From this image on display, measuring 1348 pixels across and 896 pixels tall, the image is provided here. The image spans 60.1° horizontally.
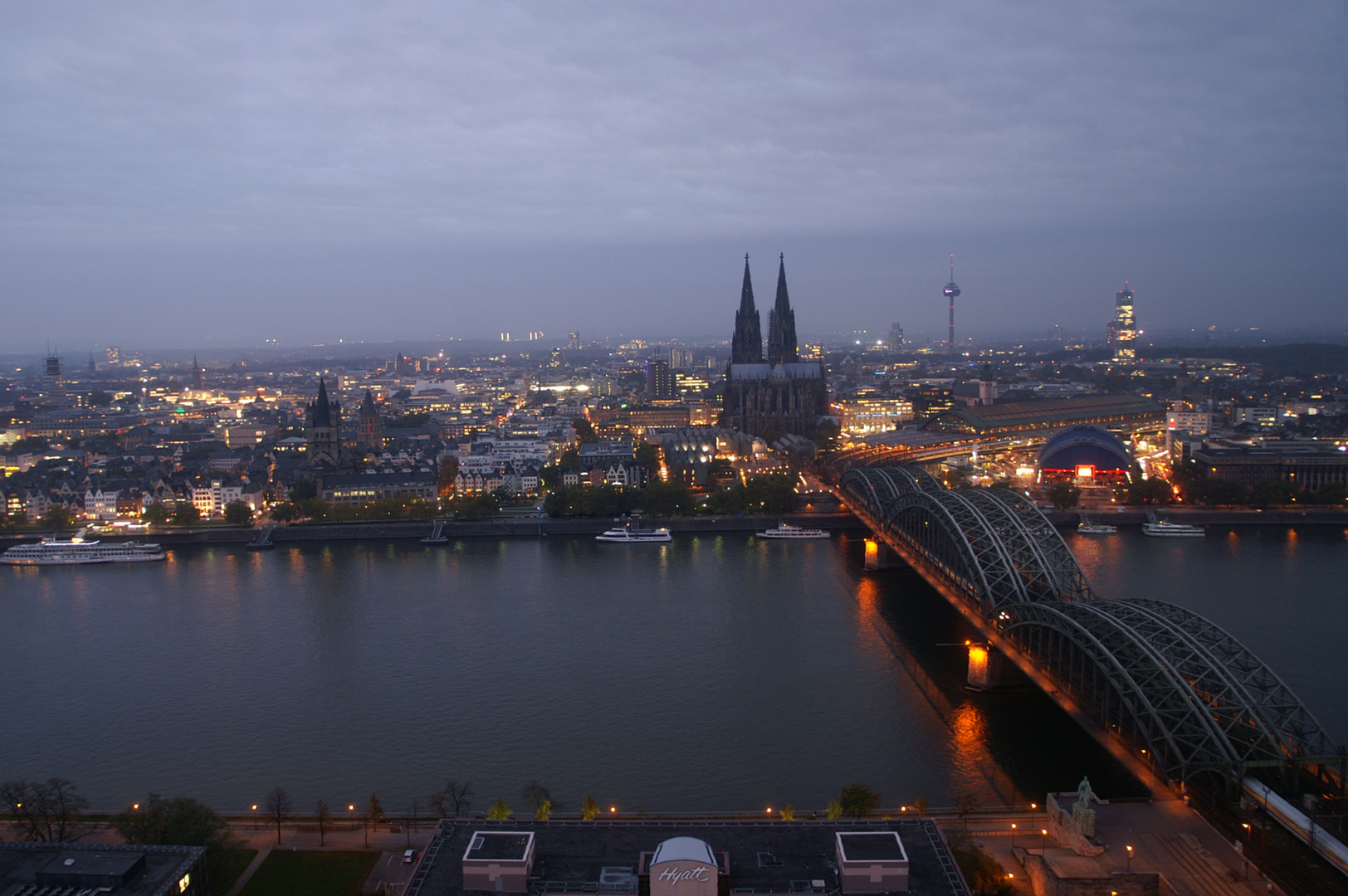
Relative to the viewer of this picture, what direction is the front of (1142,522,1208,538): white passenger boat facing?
facing to the left of the viewer

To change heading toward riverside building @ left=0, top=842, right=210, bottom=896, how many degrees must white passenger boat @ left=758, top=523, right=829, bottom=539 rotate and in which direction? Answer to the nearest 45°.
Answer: approximately 90° to its left

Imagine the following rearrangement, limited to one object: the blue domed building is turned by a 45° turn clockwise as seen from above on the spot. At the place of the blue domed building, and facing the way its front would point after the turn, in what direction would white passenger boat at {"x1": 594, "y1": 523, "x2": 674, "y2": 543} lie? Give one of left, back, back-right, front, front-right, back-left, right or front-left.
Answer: front

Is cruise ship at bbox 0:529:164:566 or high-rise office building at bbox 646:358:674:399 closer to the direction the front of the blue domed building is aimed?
the cruise ship

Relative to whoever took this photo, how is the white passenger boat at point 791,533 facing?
facing to the left of the viewer

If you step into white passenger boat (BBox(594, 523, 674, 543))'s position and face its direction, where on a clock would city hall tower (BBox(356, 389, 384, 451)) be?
The city hall tower is roughly at 2 o'clock from the white passenger boat.

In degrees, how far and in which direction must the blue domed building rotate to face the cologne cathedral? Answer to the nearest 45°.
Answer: approximately 135° to its right

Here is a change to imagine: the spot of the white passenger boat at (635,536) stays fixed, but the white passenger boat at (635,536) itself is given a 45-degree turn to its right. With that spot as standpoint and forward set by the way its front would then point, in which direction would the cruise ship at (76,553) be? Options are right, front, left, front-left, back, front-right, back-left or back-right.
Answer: front-left

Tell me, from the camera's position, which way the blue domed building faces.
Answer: facing the viewer

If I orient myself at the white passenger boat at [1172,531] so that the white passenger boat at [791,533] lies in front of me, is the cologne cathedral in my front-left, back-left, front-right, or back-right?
front-right

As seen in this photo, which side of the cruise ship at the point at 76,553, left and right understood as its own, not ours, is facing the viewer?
left

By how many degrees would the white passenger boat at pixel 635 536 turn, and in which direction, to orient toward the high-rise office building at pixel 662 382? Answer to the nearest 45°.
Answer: approximately 90° to its right

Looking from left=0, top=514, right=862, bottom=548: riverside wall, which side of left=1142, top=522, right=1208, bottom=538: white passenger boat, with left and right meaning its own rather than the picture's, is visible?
front

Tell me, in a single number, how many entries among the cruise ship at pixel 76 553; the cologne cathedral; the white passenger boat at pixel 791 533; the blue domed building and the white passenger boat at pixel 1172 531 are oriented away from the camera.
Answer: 1
